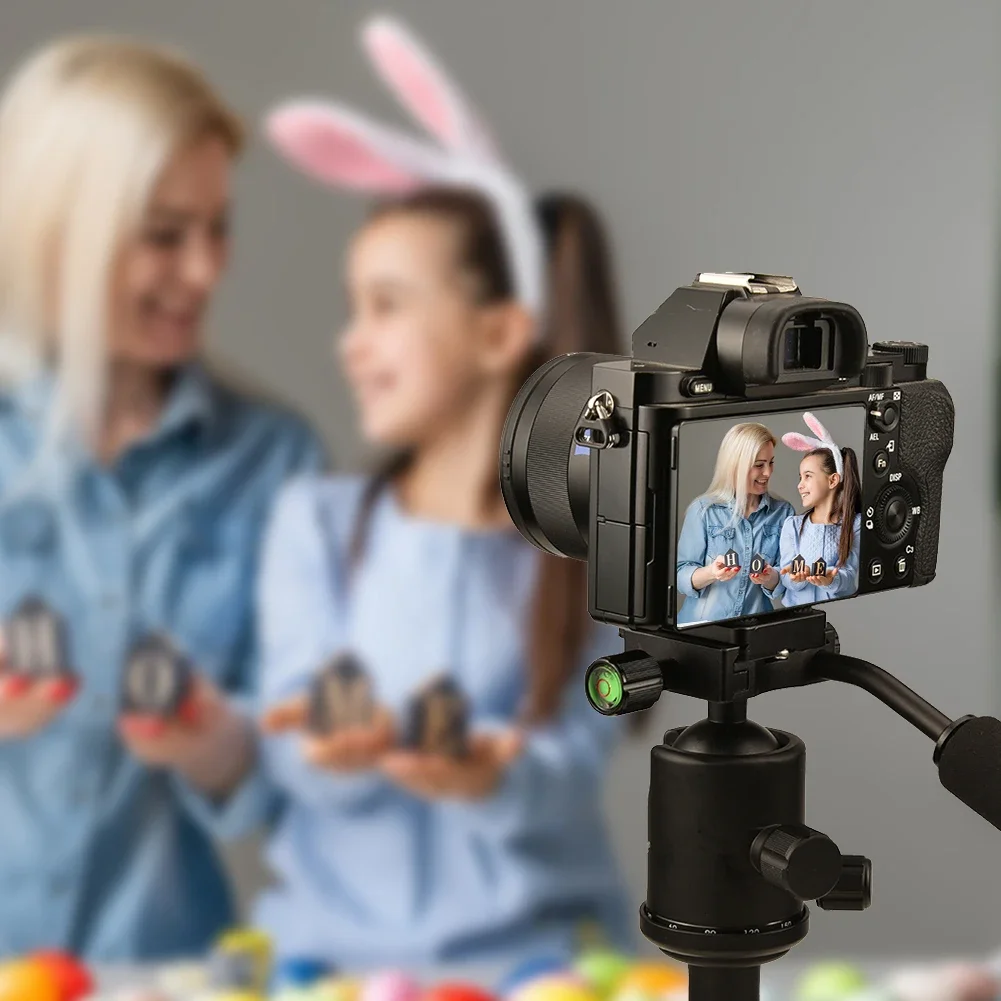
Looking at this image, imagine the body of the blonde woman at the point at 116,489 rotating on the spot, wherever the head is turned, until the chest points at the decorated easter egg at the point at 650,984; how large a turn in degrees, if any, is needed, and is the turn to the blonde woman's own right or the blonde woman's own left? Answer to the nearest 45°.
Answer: approximately 45° to the blonde woman's own left

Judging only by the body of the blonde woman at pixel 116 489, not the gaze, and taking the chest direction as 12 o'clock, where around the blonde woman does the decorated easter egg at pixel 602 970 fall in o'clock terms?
The decorated easter egg is roughly at 10 o'clock from the blonde woman.

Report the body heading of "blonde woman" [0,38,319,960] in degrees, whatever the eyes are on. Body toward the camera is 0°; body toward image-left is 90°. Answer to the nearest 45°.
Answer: approximately 0°

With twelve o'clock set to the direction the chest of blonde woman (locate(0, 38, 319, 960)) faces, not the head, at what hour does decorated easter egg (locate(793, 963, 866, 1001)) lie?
The decorated easter egg is roughly at 10 o'clock from the blonde woman.

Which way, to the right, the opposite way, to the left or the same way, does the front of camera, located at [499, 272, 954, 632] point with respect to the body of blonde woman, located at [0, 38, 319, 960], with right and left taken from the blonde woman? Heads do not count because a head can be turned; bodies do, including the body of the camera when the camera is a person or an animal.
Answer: the opposite way

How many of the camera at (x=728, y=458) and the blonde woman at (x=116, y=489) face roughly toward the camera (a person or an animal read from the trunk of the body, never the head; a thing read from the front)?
1

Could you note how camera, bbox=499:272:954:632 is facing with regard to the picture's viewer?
facing away from the viewer and to the left of the viewer
